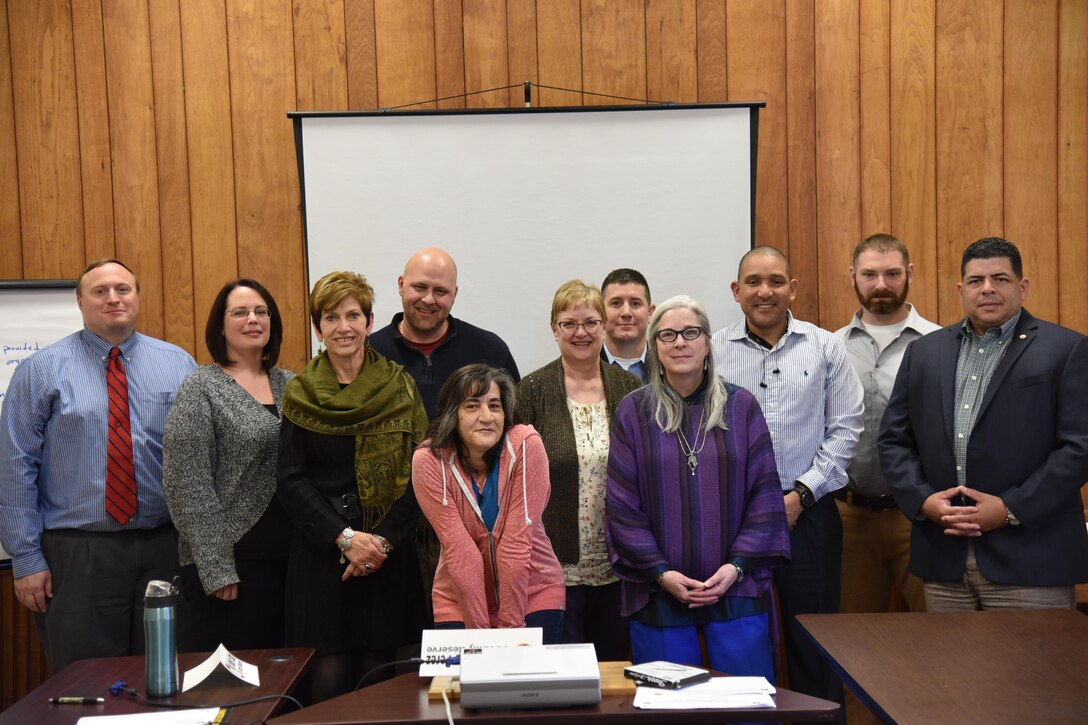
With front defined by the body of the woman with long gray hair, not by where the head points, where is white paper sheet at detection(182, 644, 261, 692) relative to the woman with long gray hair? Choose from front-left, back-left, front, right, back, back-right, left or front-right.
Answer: front-right

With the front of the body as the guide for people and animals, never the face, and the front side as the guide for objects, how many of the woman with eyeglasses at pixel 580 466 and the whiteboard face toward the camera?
2

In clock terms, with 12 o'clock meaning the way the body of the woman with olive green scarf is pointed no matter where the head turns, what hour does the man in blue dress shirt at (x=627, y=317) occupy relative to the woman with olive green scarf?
The man in blue dress shirt is roughly at 8 o'clock from the woman with olive green scarf.

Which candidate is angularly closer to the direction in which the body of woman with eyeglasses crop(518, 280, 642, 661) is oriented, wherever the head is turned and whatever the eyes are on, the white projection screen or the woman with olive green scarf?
the woman with olive green scarf

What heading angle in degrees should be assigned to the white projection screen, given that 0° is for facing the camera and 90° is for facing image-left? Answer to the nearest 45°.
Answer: approximately 0°

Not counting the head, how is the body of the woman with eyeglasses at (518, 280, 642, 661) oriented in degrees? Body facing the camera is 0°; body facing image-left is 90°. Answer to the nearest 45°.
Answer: approximately 0°

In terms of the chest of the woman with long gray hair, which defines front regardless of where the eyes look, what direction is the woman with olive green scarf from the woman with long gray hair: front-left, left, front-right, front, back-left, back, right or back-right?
right
